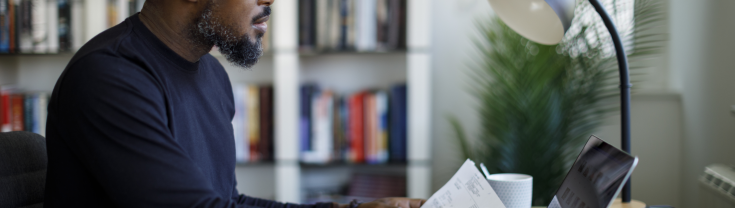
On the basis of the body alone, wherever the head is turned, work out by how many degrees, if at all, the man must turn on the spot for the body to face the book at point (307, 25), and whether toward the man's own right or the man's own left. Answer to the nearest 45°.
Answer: approximately 90° to the man's own left

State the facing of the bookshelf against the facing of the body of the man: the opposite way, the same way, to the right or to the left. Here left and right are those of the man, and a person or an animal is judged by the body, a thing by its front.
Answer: to the right

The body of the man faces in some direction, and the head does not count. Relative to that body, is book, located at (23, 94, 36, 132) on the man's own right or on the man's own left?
on the man's own left

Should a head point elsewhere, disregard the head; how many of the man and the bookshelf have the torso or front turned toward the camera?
1

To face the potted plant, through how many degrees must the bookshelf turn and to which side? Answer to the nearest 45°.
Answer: approximately 45° to its left

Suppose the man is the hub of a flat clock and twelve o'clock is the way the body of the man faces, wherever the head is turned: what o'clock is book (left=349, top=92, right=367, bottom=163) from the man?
The book is roughly at 10 o'clock from the man.

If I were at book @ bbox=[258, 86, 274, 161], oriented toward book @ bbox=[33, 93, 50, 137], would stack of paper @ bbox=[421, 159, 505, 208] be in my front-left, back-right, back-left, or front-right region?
back-left

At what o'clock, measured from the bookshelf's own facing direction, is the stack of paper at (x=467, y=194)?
The stack of paper is roughly at 12 o'clock from the bookshelf.

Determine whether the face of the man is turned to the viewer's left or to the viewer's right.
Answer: to the viewer's right

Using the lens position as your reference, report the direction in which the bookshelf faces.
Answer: facing the viewer

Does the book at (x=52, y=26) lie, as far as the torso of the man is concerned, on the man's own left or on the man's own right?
on the man's own left

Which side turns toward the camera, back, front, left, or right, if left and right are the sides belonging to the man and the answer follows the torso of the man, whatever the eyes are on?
right

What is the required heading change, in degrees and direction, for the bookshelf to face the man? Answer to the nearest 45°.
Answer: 0° — it already faces them

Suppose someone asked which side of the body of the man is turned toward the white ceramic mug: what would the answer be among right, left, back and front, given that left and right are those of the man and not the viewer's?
front

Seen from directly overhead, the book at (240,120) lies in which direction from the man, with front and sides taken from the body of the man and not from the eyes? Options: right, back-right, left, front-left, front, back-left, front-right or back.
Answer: left
